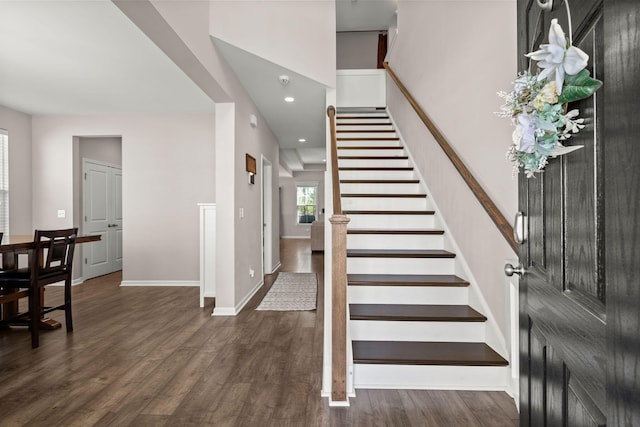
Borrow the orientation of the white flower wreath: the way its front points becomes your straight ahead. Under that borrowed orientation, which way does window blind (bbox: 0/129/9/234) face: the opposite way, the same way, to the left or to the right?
the opposite way

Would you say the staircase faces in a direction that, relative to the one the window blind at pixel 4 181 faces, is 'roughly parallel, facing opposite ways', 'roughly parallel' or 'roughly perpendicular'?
roughly perpendicular

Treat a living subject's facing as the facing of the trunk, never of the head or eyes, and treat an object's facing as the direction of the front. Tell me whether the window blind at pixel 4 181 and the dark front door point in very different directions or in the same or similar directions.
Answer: very different directions

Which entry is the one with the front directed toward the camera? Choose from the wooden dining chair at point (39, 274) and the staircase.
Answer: the staircase

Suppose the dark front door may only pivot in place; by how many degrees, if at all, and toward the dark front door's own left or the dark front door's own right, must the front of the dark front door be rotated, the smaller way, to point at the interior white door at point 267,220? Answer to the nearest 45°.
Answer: approximately 90° to the dark front door's own right

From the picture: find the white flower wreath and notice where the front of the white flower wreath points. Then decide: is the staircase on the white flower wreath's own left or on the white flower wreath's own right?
on the white flower wreath's own right

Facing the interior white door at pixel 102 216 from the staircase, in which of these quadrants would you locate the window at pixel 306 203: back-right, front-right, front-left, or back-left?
front-right

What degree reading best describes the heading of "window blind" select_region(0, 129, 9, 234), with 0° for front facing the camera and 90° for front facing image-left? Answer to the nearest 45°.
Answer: approximately 315°

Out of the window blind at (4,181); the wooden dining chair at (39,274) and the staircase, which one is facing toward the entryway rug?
the window blind

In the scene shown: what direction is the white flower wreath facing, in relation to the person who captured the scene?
facing the viewer and to the left of the viewer

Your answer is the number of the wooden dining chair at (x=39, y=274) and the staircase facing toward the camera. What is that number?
1

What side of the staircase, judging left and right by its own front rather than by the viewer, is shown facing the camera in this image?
front

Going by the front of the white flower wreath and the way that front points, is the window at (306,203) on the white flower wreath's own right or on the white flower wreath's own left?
on the white flower wreath's own right

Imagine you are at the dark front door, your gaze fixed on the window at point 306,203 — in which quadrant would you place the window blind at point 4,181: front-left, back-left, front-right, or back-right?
front-left

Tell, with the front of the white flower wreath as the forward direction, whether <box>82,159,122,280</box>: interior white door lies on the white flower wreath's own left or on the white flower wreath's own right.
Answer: on the white flower wreath's own right
